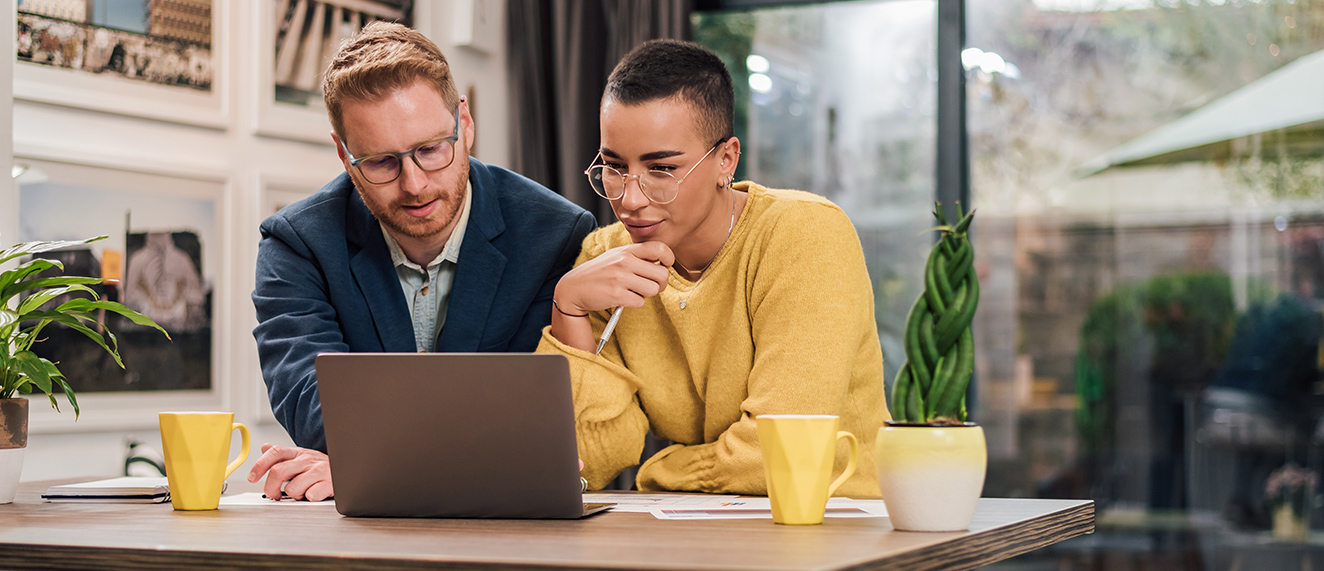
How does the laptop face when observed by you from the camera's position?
facing away from the viewer

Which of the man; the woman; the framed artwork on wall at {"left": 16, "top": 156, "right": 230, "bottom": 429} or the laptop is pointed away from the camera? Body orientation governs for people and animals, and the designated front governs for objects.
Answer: the laptop

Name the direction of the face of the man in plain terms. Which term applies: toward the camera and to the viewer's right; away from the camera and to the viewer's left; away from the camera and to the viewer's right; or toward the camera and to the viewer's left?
toward the camera and to the viewer's right

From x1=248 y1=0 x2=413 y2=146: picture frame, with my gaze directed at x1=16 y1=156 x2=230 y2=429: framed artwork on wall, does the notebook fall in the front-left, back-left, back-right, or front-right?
front-left

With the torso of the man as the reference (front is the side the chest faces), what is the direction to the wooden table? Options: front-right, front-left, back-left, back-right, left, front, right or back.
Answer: front

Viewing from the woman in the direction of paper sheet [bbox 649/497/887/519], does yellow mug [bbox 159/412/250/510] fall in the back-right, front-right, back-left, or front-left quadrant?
front-right

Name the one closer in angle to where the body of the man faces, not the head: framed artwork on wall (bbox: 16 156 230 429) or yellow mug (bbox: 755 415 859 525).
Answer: the yellow mug

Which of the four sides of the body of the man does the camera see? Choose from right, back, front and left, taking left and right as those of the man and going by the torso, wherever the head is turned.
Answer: front

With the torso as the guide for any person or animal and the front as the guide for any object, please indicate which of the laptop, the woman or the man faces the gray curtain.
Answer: the laptop

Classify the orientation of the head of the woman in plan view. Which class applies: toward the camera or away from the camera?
toward the camera

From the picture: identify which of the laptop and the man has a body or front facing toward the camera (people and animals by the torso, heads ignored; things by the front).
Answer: the man

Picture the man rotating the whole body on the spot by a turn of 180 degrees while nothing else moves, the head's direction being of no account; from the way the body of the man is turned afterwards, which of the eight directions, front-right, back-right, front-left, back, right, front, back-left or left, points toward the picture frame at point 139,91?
front-left

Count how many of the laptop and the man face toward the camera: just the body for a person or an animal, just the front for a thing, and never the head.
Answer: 1

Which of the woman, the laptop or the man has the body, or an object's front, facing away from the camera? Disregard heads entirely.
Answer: the laptop

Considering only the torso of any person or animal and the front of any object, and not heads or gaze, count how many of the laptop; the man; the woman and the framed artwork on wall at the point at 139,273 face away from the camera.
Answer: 1

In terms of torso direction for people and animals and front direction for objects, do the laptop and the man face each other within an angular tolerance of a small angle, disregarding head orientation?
yes

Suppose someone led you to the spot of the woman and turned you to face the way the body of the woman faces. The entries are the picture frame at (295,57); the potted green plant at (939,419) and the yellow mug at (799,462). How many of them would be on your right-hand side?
1

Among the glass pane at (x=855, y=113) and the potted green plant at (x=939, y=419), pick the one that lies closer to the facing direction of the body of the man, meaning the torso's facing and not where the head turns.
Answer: the potted green plant

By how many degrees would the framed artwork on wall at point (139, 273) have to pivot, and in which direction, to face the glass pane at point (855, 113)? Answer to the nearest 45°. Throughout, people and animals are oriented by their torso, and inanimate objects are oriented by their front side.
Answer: approximately 45° to its left

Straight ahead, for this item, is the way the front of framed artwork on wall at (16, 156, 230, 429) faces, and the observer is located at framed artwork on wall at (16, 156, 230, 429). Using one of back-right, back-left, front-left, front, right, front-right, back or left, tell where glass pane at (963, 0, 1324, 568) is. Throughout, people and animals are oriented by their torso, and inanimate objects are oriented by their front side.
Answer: front-left
